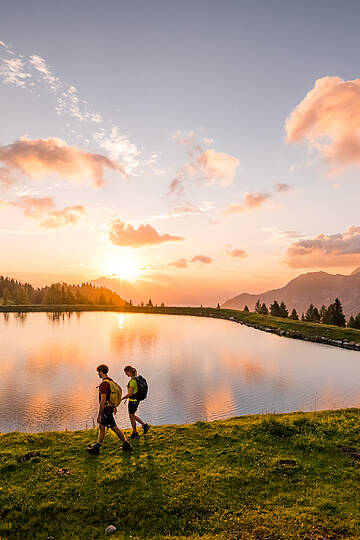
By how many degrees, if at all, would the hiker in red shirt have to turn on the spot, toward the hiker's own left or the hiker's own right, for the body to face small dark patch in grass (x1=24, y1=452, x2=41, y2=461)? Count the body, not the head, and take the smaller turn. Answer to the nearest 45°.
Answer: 0° — they already face it

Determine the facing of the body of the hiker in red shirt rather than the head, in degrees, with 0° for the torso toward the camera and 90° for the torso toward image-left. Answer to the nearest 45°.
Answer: approximately 90°

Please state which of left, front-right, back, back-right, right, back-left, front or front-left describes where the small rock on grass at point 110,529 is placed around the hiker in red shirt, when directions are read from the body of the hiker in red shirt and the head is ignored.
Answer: left
